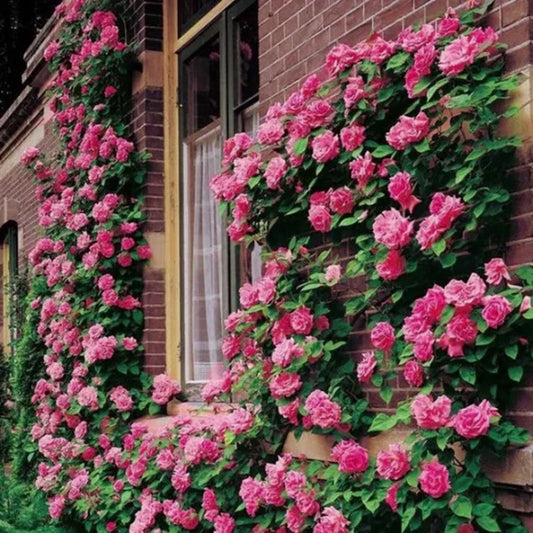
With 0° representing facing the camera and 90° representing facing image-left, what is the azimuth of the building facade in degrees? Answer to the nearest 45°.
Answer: approximately 45°
